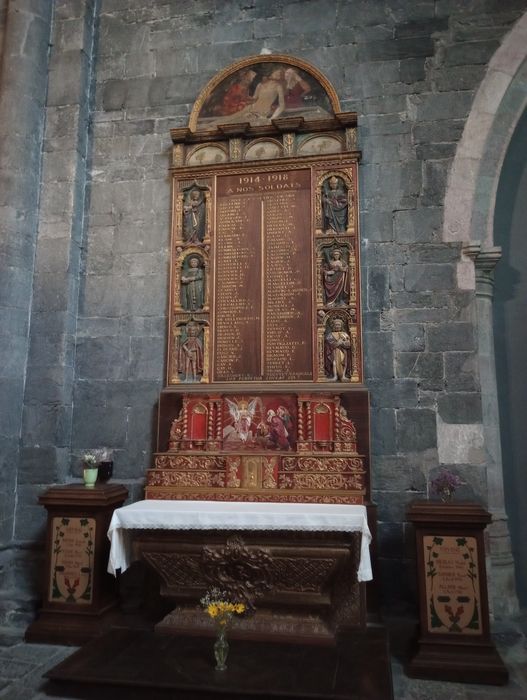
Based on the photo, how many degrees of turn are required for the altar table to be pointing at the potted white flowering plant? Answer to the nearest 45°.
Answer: approximately 135° to its right

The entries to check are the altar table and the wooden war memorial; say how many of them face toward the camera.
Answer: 2

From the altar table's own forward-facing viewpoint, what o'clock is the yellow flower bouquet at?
The yellow flower bouquet is roughly at 1 o'clock from the altar table.

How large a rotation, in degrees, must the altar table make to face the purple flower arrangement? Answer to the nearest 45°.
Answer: approximately 90° to its left

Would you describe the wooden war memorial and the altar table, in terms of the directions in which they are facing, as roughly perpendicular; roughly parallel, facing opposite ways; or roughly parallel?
roughly parallel

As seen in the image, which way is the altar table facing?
toward the camera

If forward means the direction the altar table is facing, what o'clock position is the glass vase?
The glass vase is roughly at 1 o'clock from the altar table.
